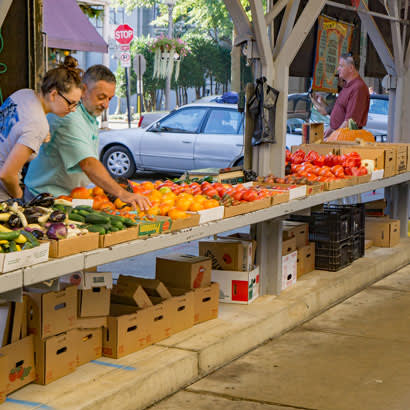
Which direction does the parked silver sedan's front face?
to the viewer's left

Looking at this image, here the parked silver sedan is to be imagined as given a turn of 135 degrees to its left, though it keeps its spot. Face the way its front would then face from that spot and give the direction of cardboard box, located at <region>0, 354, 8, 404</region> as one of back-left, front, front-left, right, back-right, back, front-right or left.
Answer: front-right

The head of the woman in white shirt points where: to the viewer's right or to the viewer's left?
to the viewer's right

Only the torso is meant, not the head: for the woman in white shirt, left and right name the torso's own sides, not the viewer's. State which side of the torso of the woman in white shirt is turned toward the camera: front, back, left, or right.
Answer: right

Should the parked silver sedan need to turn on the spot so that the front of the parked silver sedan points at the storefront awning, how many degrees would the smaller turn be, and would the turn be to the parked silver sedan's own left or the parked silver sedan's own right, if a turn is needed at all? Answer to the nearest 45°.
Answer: approximately 45° to the parked silver sedan's own right

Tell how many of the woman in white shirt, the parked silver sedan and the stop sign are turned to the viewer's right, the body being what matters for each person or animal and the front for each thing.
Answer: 1

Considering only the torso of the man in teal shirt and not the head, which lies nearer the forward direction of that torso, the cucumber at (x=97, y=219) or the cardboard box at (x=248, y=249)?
the cardboard box

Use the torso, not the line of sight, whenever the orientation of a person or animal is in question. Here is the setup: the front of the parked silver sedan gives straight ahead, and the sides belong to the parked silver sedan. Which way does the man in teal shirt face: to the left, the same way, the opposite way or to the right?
the opposite way

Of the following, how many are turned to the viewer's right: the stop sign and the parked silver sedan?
0

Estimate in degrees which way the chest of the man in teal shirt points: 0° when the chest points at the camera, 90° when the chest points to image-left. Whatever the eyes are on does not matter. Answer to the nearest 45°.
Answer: approximately 270°

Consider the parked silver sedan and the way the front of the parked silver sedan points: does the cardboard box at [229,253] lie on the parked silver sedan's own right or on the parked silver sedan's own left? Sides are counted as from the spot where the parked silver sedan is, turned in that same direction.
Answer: on the parked silver sedan's own left

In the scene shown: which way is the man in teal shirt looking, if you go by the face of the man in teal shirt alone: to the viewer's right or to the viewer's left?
to the viewer's right
